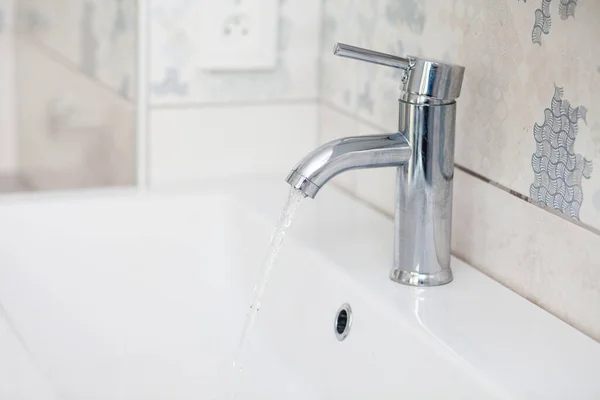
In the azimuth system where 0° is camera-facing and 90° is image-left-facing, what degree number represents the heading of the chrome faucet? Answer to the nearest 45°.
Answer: approximately 90°

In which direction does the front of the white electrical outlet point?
toward the camera

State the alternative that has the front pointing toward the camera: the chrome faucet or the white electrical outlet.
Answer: the white electrical outlet

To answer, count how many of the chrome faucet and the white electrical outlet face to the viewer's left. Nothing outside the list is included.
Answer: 1

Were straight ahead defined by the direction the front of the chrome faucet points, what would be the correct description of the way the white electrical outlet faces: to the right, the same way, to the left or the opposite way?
to the left
